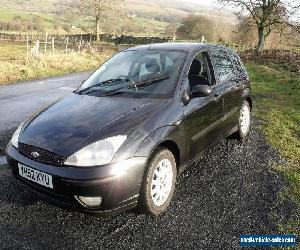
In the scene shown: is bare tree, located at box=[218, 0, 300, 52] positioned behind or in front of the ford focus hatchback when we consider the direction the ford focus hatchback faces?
behind

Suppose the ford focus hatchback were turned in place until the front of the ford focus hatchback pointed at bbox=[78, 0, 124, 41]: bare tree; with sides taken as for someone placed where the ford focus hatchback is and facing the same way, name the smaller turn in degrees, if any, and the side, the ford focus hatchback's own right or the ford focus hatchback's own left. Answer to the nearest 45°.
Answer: approximately 135° to the ford focus hatchback's own right

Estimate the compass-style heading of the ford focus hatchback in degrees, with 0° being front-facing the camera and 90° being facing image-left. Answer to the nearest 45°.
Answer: approximately 45°

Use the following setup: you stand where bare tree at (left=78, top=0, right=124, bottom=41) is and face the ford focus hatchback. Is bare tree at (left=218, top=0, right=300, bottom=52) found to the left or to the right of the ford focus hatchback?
left
